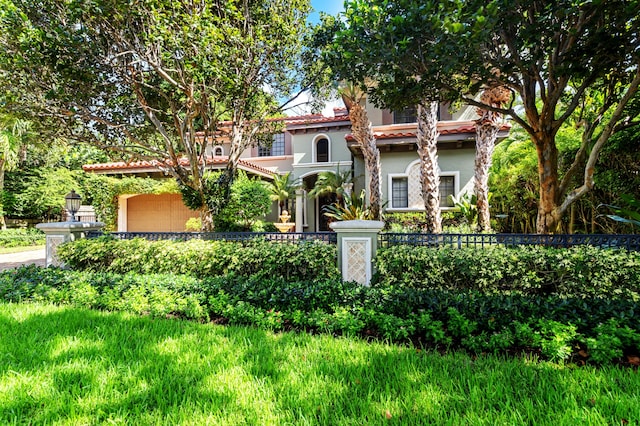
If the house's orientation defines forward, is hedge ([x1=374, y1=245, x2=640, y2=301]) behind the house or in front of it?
in front

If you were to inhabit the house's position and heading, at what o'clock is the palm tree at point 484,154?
The palm tree is roughly at 11 o'clock from the house.

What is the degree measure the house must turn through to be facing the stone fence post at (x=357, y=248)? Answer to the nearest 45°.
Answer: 0° — it already faces it

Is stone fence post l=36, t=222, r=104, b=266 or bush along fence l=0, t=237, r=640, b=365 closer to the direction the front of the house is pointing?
the bush along fence

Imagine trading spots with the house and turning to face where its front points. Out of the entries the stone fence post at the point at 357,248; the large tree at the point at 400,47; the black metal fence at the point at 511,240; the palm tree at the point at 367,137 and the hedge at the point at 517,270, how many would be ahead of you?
5

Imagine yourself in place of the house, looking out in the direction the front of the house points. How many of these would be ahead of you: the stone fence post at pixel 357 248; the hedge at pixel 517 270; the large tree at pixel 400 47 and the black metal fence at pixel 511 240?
4

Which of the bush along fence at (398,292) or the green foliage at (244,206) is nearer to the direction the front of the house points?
the bush along fence

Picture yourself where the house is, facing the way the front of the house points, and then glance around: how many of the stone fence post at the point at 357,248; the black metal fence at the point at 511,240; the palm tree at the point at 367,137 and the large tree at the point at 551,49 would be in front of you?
4

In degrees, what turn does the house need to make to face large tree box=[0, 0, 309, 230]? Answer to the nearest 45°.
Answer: approximately 45° to its right

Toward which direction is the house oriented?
toward the camera

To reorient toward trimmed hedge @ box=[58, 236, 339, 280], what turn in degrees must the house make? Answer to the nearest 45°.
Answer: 0° — it already faces it

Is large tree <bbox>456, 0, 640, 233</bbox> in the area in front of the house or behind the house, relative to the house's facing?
in front

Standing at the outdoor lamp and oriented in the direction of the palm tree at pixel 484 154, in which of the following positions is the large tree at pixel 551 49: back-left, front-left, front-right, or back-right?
front-right

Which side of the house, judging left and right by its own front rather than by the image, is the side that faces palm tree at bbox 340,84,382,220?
front

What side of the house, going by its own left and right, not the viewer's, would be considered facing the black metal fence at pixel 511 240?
front
